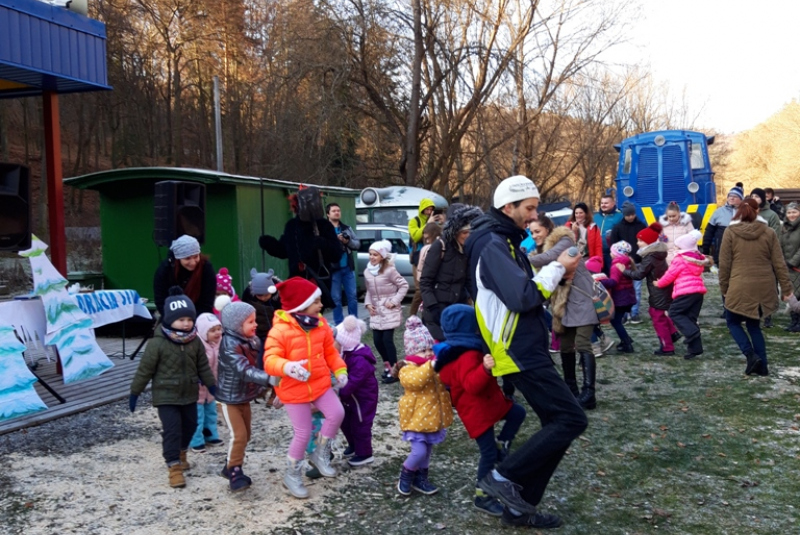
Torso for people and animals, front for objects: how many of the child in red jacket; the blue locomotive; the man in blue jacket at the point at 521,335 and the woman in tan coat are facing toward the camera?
1

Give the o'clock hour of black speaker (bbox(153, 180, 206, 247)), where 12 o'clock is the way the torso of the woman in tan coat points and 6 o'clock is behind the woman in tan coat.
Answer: The black speaker is roughly at 8 o'clock from the woman in tan coat.

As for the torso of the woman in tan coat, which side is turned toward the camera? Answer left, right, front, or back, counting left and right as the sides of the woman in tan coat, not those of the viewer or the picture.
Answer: back

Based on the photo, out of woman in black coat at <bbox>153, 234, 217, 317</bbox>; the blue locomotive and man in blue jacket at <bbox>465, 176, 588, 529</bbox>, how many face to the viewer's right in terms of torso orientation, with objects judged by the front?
1

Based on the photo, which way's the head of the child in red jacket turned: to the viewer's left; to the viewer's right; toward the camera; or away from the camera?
away from the camera

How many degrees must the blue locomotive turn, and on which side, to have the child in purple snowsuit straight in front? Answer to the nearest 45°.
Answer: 0° — it already faces them

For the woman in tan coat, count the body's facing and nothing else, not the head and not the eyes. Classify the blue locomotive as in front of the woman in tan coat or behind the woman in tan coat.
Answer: in front

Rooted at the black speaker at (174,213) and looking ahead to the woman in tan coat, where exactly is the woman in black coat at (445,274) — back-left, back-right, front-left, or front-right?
front-right

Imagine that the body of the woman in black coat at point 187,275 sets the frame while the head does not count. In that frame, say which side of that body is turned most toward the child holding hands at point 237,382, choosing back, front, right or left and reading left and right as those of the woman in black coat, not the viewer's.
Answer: front

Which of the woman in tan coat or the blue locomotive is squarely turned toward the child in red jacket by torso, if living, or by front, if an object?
the blue locomotive

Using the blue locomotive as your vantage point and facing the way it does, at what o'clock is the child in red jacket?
The child in red jacket is roughly at 12 o'clock from the blue locomotive.

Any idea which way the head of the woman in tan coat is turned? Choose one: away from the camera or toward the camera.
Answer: away from the camera

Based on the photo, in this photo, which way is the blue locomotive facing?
toward the camera

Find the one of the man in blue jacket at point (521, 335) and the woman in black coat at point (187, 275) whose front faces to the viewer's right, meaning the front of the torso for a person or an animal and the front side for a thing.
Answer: the man in blue jacket

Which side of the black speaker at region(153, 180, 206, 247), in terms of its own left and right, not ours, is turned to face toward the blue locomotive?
left

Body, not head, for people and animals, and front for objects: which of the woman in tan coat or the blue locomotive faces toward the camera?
the blue locomotive

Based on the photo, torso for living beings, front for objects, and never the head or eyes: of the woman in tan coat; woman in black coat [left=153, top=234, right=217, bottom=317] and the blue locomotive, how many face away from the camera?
1
